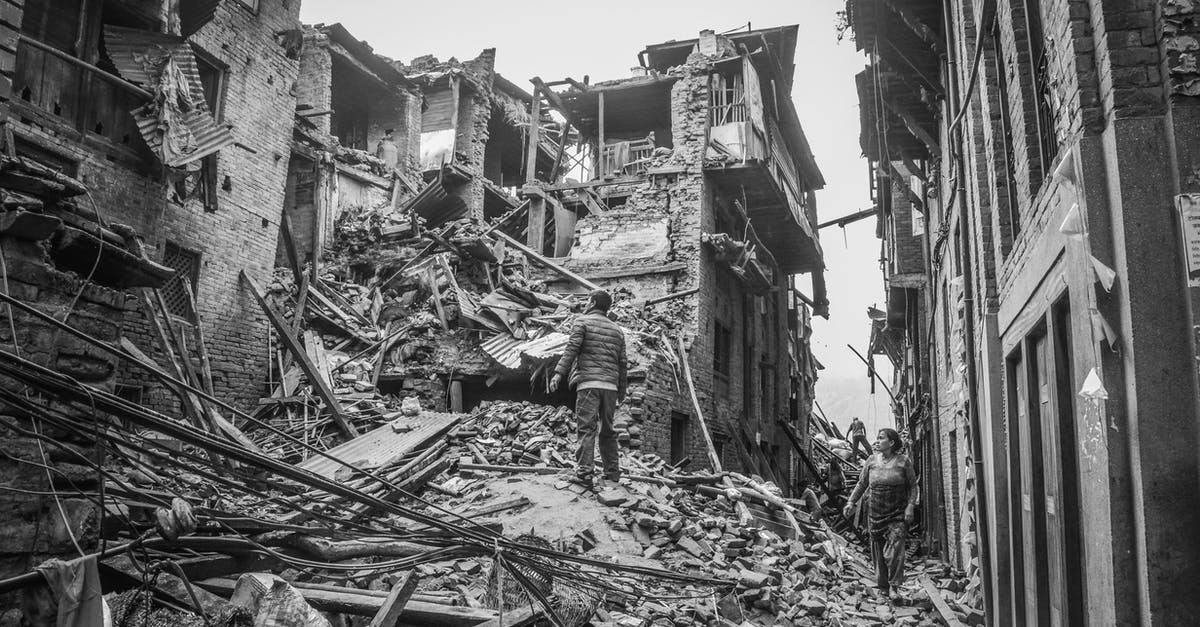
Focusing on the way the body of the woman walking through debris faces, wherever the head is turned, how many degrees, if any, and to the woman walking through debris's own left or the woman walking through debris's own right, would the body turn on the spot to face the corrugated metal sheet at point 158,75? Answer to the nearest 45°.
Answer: approximately 90° to the woman walking through debris's own right

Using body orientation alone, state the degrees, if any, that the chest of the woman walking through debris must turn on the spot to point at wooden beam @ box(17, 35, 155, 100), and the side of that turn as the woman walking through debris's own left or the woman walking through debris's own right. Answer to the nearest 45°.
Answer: approximately 90° to the woman walking through debris's own right

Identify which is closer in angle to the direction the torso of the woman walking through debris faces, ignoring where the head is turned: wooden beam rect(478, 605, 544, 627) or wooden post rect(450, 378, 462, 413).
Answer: the wooden beam

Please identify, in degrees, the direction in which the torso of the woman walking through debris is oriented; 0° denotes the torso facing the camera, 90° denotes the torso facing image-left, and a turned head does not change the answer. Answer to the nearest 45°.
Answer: approximately 0°

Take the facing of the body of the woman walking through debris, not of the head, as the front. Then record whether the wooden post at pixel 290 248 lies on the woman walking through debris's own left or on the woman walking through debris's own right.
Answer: on the woman walking through debris's own right

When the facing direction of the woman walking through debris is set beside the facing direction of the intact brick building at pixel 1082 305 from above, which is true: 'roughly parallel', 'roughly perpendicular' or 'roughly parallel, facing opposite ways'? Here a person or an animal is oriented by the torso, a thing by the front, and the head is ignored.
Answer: roughly perpendicular

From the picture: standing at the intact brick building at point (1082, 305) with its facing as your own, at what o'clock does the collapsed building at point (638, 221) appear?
The collapsed building is roughly at 2 o'clock from the intact brick building.

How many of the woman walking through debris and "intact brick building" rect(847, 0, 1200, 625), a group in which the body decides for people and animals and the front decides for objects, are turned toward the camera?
1

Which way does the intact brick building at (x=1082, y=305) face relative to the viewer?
to the viewer's left
